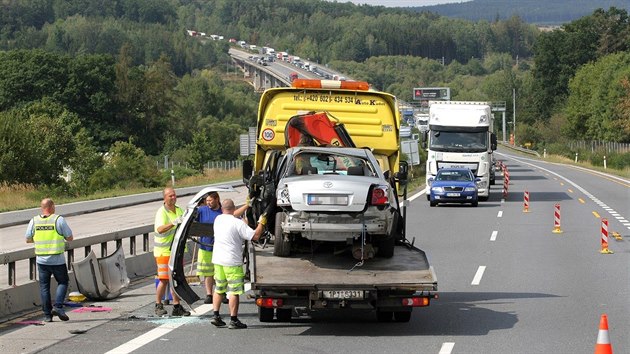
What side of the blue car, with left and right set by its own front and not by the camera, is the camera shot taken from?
front

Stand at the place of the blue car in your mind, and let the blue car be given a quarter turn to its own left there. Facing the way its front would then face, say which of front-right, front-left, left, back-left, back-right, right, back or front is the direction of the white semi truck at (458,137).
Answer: left

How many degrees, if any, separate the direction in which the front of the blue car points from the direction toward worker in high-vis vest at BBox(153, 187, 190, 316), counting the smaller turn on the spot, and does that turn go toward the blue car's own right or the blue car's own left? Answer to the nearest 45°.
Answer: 0° — it already faces them

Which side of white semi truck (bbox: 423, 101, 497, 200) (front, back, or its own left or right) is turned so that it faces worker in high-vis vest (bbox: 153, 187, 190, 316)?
front

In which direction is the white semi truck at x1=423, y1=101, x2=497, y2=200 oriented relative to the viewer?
toward the camera
